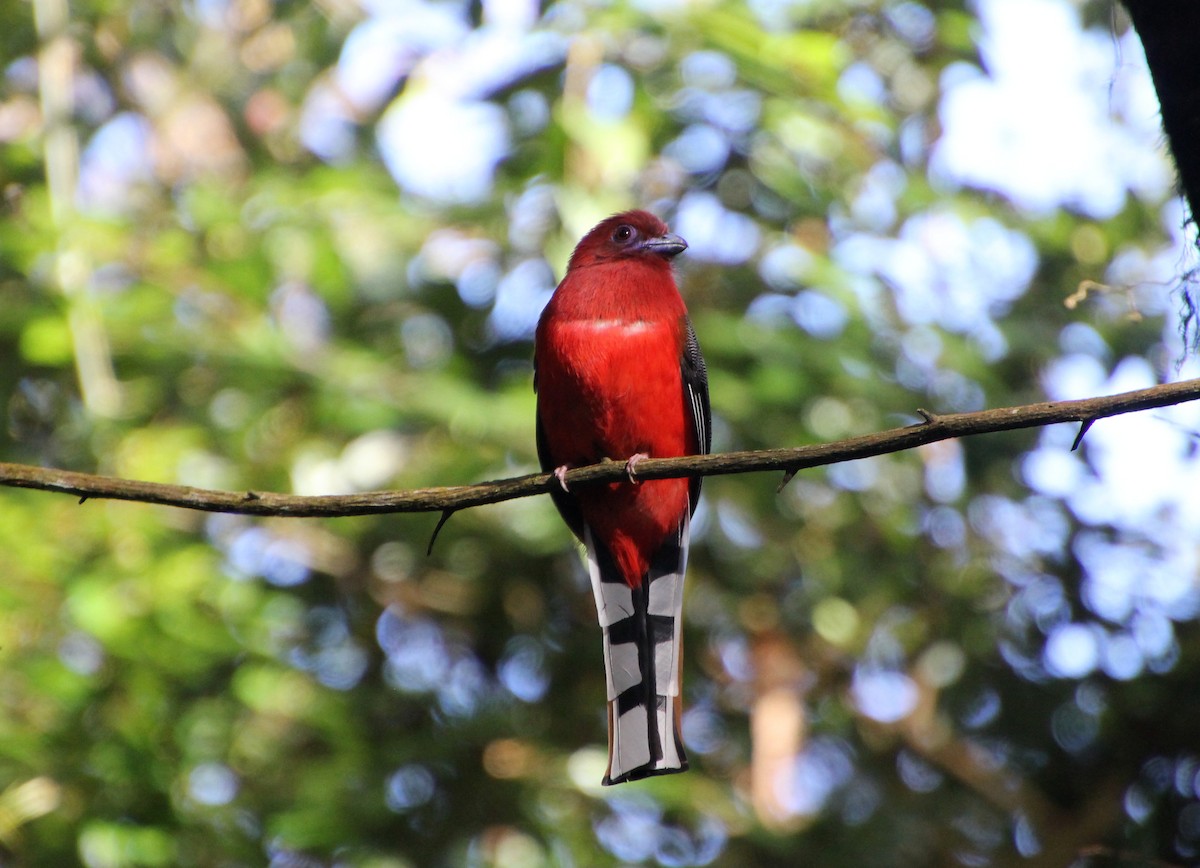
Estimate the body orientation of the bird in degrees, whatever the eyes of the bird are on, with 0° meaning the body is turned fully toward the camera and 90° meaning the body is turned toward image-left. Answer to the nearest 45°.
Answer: approximately 0°
